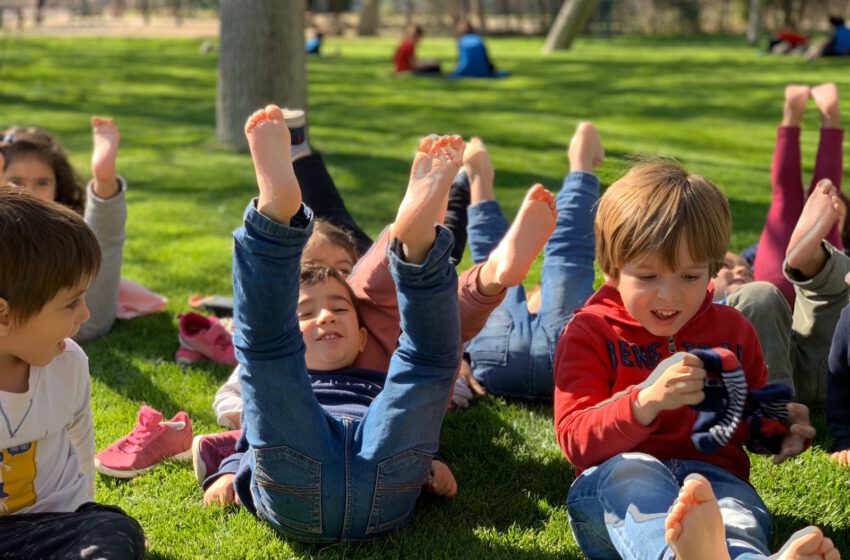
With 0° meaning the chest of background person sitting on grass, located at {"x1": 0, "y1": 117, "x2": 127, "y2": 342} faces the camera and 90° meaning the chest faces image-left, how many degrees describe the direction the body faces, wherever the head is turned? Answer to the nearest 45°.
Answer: approximately 0°

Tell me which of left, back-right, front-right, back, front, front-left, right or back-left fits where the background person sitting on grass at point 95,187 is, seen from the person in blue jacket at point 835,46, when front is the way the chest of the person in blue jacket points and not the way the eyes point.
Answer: left

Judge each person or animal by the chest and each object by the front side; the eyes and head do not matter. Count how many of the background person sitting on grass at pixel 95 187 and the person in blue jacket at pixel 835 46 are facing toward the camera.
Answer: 1

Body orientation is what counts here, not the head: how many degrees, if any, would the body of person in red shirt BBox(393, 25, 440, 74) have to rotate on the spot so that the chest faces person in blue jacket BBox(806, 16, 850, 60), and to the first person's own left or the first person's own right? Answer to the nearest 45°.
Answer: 0° — they already face them

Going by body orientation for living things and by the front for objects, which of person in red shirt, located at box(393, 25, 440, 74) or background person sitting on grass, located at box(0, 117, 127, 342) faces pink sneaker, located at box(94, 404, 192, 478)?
the background person sitting on grass

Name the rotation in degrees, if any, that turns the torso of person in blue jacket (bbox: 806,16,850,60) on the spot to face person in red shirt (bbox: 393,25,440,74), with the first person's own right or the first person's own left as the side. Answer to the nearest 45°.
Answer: approximately 45° to the first person's own left

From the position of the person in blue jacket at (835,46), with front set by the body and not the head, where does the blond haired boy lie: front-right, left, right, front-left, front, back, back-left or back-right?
left

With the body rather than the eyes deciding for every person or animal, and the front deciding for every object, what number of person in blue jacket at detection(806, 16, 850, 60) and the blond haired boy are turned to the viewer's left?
1

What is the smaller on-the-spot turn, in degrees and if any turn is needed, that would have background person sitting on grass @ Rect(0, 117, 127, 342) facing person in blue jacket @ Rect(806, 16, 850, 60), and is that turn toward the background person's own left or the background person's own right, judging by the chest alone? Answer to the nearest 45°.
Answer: approximately 135° to the background person's own left

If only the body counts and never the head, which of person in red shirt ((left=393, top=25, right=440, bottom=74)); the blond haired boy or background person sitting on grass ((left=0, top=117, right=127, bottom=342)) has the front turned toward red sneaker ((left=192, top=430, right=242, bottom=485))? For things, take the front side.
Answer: the background person sitting on grass

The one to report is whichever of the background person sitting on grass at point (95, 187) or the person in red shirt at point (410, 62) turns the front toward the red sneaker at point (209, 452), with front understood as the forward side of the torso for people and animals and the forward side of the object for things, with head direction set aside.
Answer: the background person sitting on grass

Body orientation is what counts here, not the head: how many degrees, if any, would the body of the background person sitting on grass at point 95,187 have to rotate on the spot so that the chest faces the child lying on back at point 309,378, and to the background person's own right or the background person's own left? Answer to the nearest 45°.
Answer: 0° — they already face them
